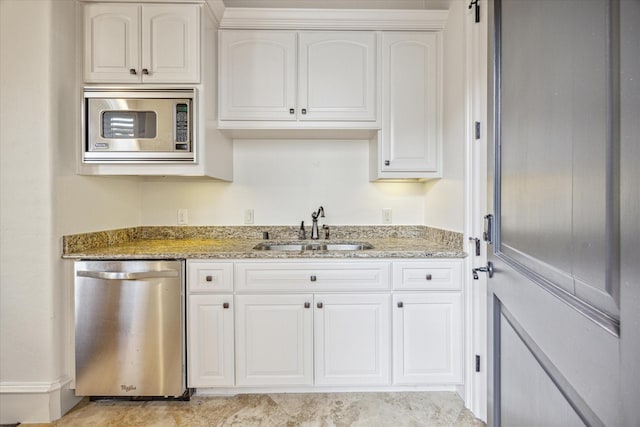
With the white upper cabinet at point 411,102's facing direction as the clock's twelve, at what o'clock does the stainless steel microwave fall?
The stainless steel microwave is roughly at 2 o'clock from the white upper cabinet.

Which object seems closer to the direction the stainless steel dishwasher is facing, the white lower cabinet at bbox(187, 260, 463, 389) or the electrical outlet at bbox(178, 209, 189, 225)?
the white lower cabinet

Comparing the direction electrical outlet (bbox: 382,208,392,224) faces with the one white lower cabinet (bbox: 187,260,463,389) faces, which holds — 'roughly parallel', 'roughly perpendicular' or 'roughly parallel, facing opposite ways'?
roughly parallel

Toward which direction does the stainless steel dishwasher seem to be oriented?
toward the camera

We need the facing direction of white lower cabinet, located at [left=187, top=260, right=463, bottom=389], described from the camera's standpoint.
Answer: facing the viewer

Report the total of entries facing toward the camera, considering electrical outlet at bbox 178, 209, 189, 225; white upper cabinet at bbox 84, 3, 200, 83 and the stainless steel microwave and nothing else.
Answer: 3

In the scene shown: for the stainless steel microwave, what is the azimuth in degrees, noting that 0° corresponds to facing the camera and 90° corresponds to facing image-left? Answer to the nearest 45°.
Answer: approximately 0°

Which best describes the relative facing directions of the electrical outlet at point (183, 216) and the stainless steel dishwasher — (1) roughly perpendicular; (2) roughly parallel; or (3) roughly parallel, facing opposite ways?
roughly parallel

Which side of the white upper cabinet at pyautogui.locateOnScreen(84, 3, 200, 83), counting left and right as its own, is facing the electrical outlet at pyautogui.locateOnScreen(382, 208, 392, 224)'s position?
left

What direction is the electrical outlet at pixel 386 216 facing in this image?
toward the camera

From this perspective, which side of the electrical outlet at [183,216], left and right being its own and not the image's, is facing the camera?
front
